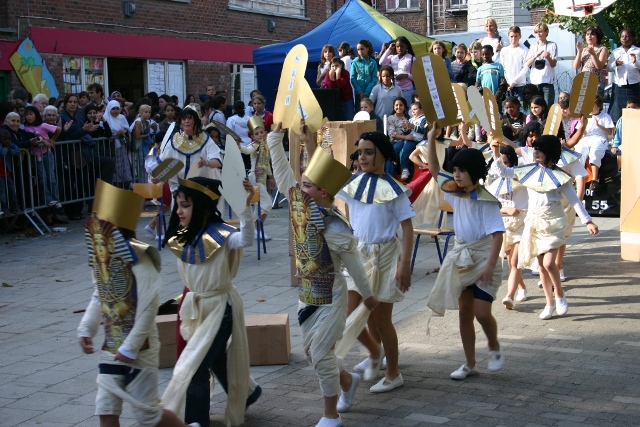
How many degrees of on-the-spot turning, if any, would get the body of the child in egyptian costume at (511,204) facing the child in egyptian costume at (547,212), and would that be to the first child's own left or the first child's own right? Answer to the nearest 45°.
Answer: approximately 45° to the first child's own left

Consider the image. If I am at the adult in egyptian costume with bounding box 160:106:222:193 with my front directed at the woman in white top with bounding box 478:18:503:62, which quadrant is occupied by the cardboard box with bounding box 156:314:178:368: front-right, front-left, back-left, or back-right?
back-right

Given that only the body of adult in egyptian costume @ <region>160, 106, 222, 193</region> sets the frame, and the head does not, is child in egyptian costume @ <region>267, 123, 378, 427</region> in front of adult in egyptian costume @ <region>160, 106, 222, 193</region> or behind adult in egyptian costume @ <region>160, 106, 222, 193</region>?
in front

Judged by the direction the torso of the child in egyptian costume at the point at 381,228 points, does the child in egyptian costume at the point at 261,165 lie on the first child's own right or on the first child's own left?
on the first child's own right

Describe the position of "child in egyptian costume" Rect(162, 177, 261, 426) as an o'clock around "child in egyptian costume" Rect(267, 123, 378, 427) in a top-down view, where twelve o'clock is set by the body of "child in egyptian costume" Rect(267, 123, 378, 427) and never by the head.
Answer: "child in egyptian costume" Rect(162, 177, 261, 426) is roughly at 1 o'clock from "child in egyptian costume" Rect(267, 123, 378, 427).

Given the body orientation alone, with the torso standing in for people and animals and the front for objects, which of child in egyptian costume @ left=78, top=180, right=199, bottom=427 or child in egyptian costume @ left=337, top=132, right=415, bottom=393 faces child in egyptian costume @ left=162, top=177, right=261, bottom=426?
child in egyptian costume @ left=337, top=132, right=415, bottom=393

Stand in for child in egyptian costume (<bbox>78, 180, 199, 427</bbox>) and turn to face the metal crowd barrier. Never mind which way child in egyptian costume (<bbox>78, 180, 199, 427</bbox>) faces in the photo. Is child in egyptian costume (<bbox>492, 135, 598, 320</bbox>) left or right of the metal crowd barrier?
right

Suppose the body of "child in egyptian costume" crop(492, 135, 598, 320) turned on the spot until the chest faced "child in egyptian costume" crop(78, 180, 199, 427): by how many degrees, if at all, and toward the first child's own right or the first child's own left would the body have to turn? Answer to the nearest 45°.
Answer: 0° — they already face them

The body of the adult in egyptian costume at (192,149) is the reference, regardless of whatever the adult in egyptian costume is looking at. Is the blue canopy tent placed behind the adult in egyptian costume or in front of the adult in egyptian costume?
behind

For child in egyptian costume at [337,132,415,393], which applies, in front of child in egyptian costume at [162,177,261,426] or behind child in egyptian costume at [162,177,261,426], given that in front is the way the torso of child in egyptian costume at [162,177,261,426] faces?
behind

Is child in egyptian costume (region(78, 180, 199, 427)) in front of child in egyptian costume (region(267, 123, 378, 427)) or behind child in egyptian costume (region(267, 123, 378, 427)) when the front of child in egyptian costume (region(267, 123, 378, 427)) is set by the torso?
in front

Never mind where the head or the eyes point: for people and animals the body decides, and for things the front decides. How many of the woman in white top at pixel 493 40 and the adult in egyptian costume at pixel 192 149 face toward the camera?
2

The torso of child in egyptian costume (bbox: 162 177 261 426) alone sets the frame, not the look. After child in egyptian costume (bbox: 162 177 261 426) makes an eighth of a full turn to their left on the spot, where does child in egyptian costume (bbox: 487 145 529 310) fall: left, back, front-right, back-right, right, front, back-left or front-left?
back-left
